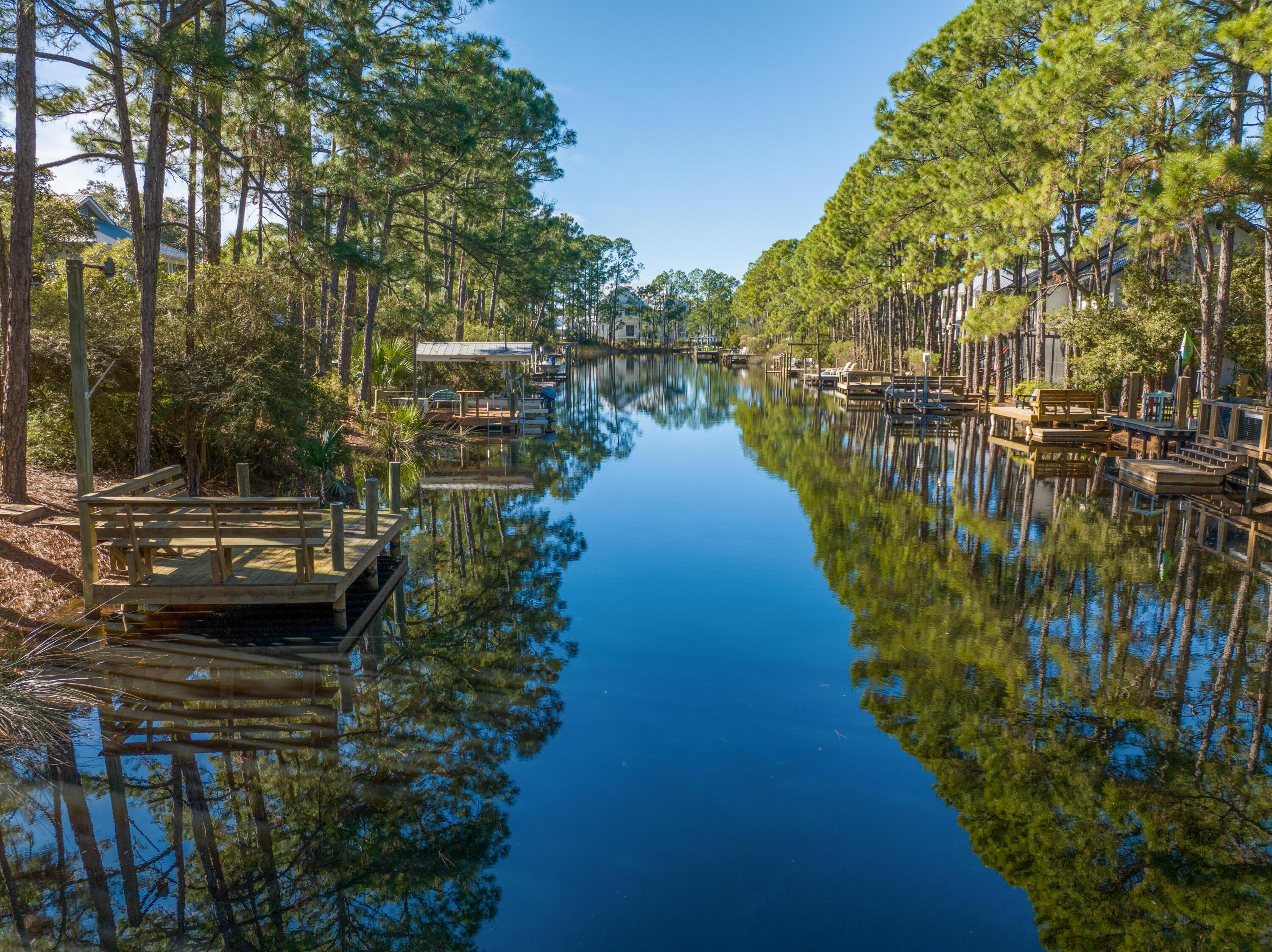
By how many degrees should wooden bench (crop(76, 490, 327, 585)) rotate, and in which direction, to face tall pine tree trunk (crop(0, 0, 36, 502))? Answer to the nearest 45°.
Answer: approximately 45° to its left

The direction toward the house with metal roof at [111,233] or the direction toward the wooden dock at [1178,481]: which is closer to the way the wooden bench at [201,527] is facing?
the house with metal roof

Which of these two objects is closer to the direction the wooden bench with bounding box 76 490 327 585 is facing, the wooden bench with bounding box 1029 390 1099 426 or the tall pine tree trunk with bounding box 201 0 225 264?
the tall pine tree trunk

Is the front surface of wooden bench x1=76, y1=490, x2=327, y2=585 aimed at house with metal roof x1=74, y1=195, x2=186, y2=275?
yes

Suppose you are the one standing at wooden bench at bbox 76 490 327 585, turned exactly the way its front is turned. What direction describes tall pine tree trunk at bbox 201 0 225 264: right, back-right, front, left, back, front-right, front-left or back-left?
front

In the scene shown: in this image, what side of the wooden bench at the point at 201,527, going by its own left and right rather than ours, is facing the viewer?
back

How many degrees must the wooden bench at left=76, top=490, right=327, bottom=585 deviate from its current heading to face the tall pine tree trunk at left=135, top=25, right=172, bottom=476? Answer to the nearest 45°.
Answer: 0° — it already faces it
